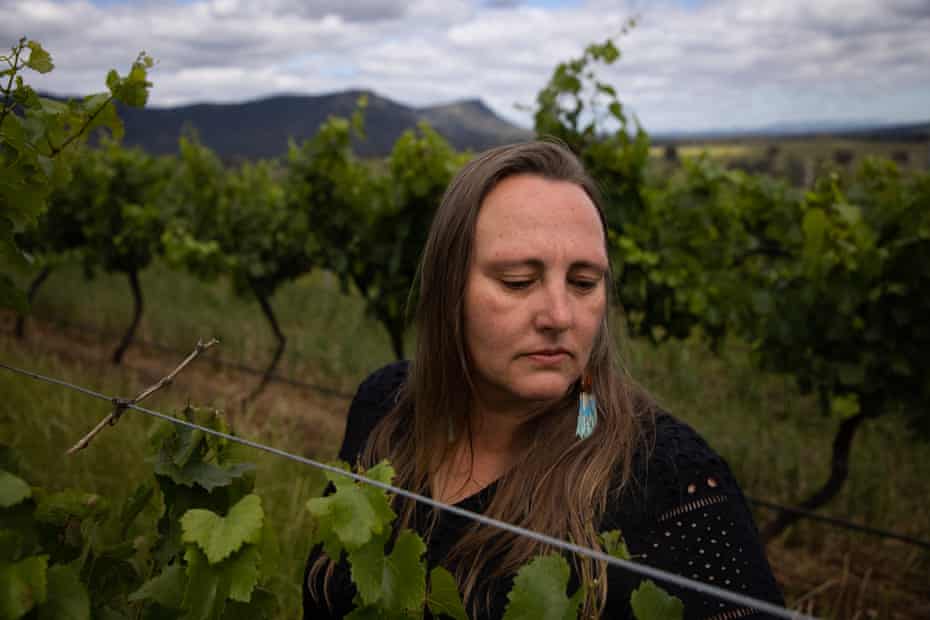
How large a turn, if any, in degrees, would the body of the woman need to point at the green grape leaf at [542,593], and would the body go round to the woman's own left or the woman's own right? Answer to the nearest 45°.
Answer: approximately 45° to the woman's own left

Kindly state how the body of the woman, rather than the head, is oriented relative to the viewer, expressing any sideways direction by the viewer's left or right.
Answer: facing the viewer and to the left of the viewer

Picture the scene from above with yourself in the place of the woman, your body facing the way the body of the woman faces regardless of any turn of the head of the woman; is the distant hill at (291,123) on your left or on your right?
on your right
